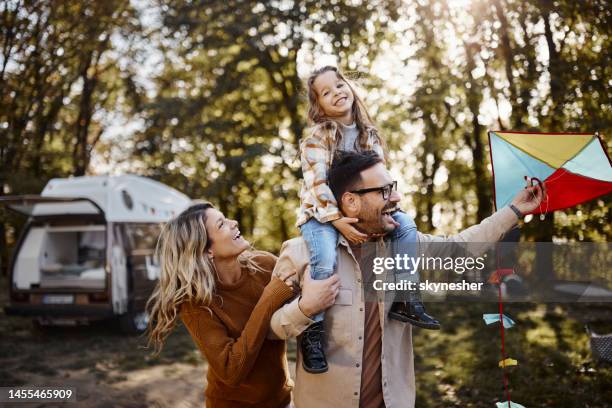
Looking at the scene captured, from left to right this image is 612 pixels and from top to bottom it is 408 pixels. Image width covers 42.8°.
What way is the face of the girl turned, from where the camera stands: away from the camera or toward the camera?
toward the camera

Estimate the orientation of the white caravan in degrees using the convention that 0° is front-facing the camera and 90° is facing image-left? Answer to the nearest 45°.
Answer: approximately 225°

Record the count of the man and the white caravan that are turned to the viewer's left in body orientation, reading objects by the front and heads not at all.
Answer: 0

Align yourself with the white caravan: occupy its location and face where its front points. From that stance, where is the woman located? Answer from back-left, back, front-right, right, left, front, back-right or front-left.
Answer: back-right

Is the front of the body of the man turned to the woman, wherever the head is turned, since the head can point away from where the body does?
no

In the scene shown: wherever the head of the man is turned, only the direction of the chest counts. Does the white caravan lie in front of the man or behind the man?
behind

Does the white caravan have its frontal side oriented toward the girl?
no

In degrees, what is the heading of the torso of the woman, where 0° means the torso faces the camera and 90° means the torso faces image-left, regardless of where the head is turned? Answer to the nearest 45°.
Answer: approximately 315°

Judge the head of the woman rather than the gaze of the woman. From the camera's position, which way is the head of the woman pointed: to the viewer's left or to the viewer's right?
to the viewer's right

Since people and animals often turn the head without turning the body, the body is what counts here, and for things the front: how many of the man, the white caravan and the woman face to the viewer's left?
0

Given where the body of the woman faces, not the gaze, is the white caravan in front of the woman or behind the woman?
behind

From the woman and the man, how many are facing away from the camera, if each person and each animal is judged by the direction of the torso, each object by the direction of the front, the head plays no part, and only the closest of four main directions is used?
0
